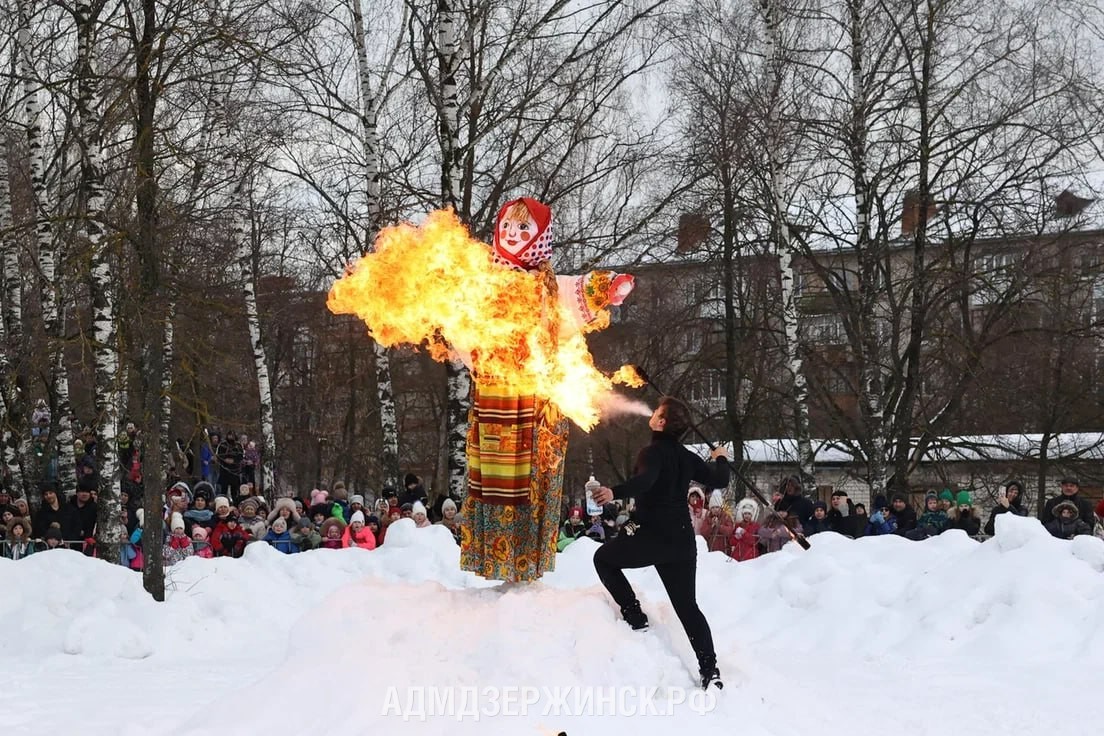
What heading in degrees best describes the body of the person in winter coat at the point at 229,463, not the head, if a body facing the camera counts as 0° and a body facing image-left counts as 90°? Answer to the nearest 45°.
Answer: approximately 0°

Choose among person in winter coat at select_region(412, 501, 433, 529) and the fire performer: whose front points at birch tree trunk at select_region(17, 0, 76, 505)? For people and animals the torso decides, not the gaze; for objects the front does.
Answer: the fire performer

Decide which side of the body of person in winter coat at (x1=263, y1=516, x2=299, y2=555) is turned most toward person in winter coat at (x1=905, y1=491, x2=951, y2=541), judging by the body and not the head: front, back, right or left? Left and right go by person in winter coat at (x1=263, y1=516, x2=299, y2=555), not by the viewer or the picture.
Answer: left

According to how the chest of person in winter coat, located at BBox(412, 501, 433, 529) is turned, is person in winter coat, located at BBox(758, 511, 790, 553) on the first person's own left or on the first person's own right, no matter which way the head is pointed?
on the first person's own left

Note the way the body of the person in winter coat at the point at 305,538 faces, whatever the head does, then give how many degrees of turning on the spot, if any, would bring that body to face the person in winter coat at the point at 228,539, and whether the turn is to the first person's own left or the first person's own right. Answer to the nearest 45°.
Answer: approximately 90° to the first person's own right

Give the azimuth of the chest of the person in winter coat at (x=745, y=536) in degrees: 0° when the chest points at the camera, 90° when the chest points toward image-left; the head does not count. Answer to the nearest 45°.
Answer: approximately 0°

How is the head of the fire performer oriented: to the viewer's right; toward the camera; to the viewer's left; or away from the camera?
to the viewer's left

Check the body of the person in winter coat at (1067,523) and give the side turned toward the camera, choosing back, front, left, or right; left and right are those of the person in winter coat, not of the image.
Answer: front
